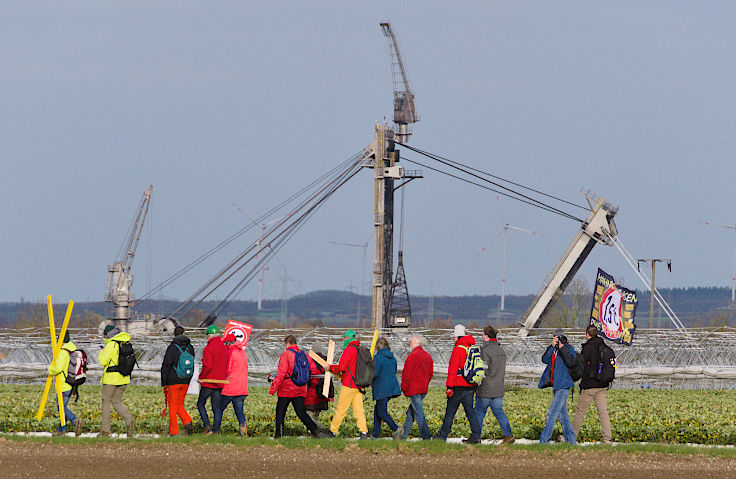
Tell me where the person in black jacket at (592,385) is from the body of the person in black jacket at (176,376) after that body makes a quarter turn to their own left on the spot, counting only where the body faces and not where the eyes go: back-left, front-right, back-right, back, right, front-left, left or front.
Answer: back-left

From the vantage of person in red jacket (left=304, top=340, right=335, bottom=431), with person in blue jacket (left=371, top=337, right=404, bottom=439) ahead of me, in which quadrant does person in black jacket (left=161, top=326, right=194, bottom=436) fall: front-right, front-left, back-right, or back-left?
back-right

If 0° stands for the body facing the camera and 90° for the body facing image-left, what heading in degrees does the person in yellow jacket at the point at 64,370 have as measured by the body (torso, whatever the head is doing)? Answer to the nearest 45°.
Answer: approximately 90°

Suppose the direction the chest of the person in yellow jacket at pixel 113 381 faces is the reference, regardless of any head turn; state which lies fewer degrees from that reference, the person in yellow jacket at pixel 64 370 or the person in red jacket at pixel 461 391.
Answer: the person in yellow jacket

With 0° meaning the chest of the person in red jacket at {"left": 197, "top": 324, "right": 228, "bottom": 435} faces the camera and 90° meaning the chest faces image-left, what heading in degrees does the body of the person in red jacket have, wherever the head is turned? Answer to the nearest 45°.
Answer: approximately 135°

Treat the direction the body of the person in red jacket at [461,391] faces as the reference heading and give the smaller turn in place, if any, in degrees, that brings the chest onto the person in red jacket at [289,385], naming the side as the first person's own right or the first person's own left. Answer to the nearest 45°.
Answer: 0° — they already face them

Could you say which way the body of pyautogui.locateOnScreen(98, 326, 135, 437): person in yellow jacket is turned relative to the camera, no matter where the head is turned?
to the viewer's left

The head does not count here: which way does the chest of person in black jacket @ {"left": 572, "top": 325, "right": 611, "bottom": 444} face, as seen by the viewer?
to the viewer's left

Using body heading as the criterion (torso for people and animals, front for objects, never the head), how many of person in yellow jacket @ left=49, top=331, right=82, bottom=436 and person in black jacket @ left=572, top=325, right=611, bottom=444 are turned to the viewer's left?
2

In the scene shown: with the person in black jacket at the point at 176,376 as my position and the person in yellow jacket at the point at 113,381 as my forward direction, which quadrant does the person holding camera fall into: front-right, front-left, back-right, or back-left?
back-left
